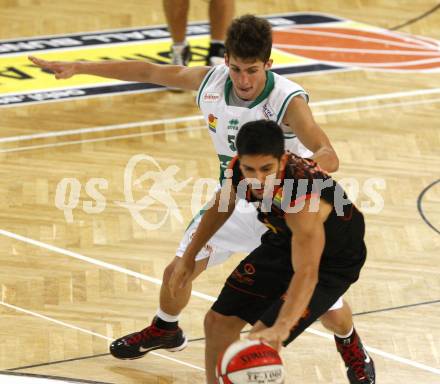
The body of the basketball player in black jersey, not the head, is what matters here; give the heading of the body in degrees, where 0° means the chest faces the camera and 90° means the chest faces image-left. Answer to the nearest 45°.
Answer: approximately 45°

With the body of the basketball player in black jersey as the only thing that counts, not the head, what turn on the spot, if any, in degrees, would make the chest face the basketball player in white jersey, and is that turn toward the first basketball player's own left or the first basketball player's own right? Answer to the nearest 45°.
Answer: approximately 135° to the first basketball player's own right
